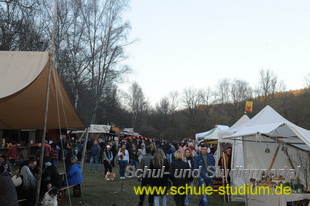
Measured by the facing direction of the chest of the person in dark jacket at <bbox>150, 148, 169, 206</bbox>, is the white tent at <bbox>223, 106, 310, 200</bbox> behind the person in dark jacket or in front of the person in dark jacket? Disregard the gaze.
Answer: in front

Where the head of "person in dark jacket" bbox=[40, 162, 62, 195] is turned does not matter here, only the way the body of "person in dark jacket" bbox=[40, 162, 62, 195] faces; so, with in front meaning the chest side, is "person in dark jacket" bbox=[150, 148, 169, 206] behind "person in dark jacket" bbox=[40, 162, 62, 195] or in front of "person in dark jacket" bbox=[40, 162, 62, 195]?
behind

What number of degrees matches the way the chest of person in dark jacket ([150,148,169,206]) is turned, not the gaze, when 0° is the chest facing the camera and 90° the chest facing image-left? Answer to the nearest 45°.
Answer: approximately 180°

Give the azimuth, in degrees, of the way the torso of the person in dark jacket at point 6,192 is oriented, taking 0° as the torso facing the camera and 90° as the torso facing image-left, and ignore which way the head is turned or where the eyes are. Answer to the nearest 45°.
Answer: approximately 180°

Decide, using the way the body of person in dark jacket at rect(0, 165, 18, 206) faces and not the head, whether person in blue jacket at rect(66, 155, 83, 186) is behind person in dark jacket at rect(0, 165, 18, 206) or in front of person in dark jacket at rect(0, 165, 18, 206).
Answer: in front
